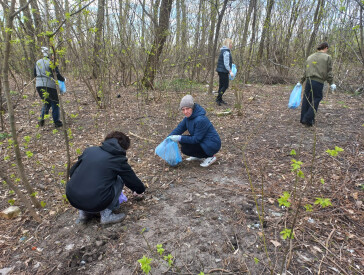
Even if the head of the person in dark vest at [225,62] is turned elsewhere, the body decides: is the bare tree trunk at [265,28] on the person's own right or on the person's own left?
on the person's own left

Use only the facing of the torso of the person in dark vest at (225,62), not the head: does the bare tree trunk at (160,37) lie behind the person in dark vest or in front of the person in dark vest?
behind

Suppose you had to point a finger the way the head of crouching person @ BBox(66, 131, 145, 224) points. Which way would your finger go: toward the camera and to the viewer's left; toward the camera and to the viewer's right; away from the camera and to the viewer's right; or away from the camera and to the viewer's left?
away from the camera and to the viewer's right

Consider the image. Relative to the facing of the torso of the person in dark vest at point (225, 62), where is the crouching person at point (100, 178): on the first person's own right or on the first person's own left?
on the first person's own right

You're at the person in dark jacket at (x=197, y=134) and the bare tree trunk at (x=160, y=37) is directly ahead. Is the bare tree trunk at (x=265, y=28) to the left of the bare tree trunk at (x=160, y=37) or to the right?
right

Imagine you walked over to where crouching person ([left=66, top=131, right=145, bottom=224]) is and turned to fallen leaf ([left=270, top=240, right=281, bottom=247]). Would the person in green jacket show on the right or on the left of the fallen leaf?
left

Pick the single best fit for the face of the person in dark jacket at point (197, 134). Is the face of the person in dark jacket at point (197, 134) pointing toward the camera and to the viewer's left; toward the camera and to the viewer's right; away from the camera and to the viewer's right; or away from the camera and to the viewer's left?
toward the camera and to the viewer's left
